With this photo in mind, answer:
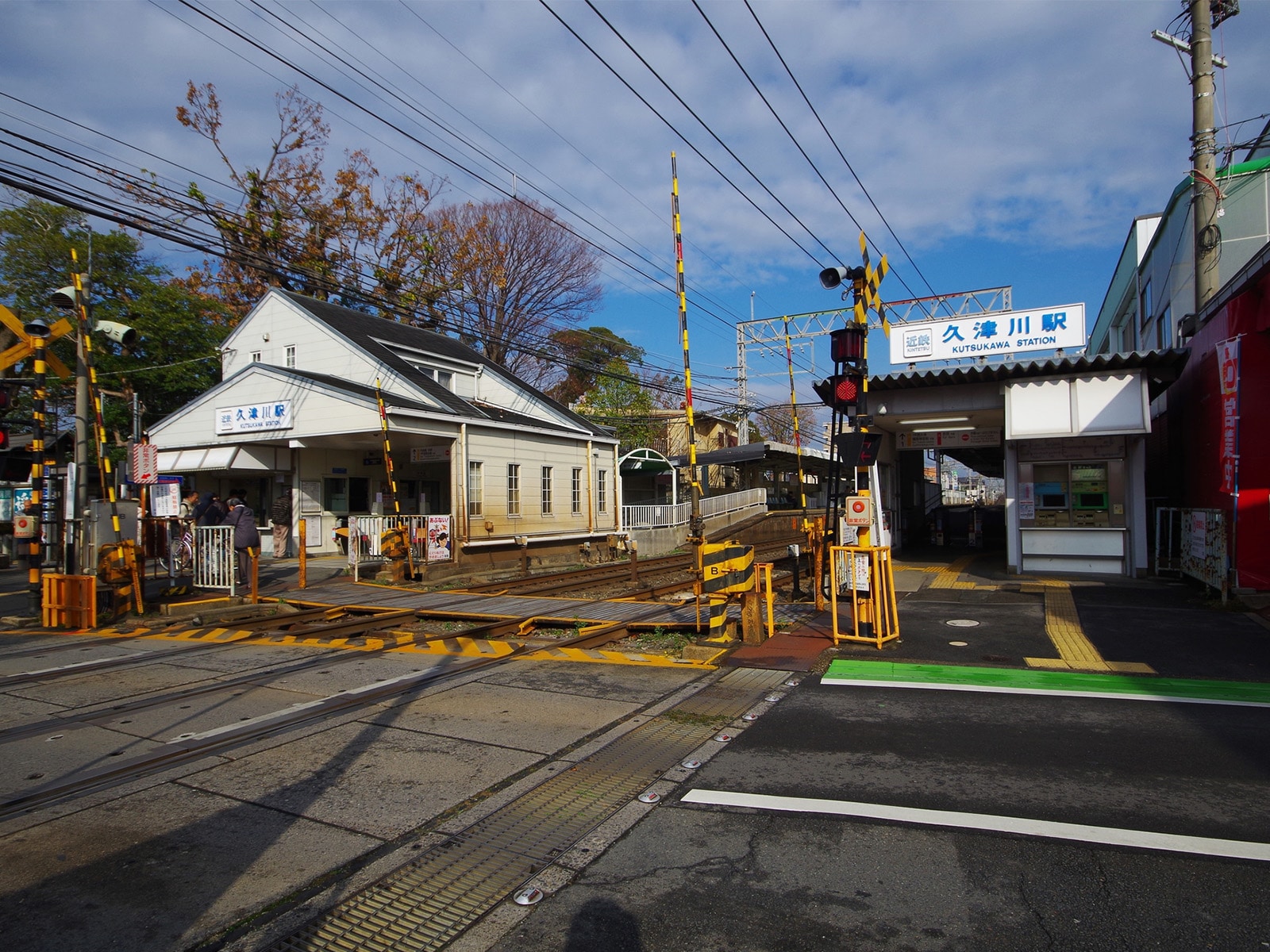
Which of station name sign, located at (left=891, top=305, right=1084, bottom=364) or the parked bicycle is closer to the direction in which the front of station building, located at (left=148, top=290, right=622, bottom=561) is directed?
the parked bicycle

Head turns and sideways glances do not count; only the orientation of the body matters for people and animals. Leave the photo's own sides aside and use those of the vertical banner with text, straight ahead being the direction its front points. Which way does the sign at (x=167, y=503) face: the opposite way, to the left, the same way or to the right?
to the left

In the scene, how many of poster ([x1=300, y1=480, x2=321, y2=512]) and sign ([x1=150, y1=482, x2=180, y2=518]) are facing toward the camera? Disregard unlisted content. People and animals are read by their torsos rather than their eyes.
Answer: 2

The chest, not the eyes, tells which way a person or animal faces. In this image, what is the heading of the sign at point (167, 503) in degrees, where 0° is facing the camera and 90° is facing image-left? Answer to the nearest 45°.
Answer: approximately 0°

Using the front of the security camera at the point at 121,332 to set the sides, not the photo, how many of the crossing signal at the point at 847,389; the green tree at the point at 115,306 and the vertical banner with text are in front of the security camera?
2
